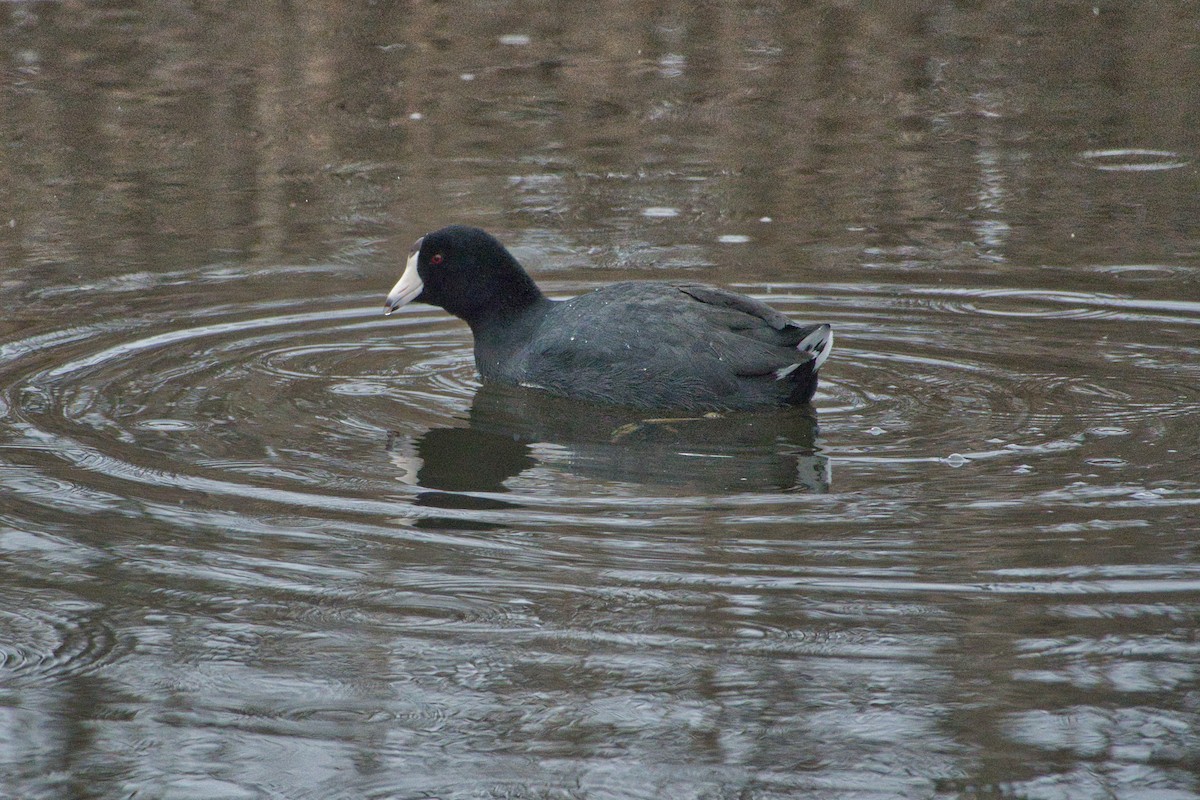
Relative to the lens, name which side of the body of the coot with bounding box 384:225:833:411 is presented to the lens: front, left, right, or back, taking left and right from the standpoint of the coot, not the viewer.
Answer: left
